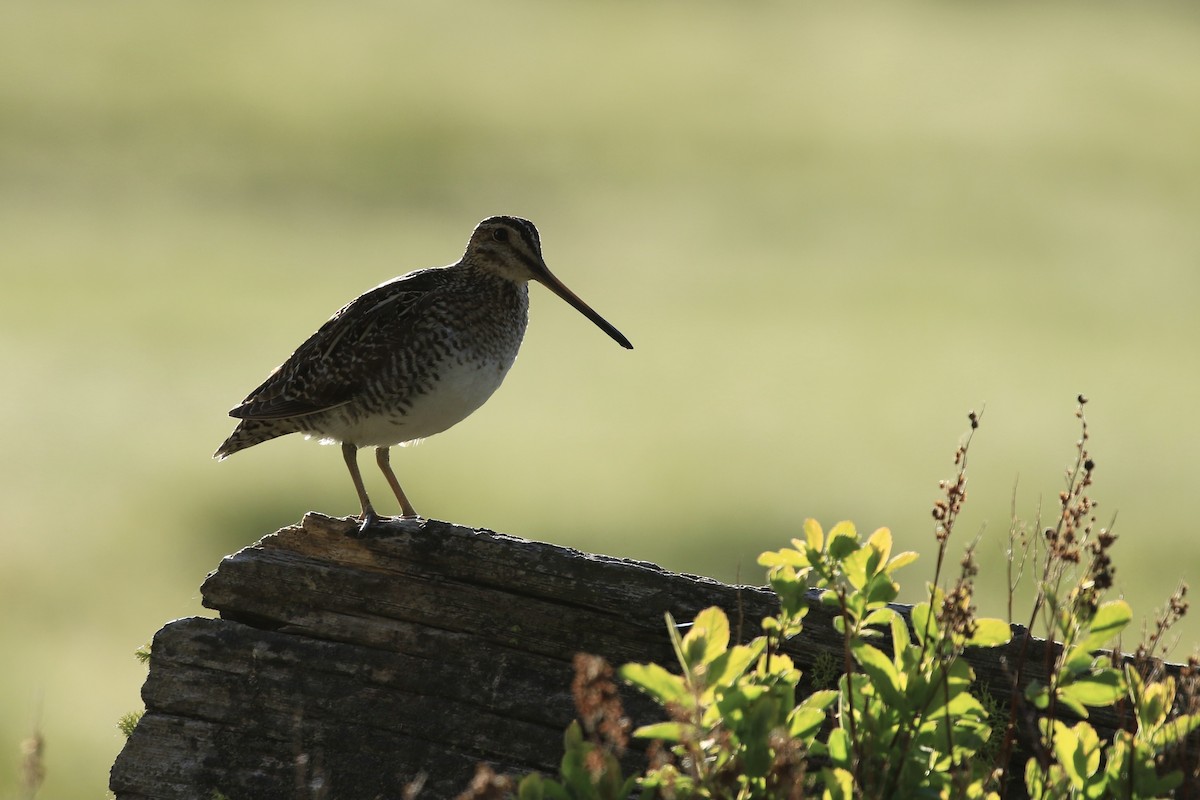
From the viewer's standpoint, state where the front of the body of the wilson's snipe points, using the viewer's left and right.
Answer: facing to the right of the viewer
